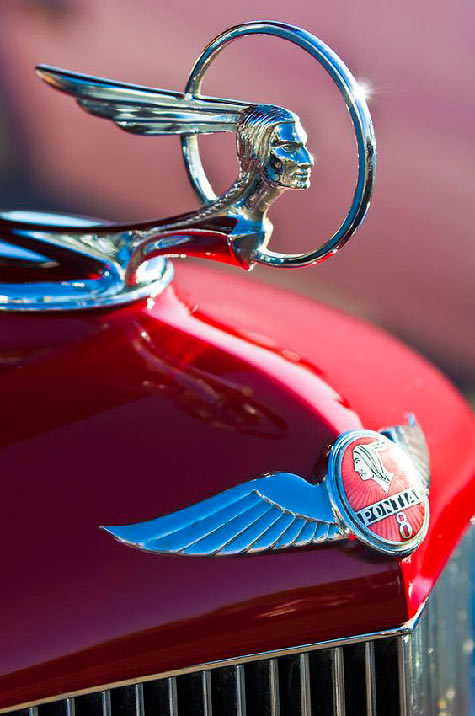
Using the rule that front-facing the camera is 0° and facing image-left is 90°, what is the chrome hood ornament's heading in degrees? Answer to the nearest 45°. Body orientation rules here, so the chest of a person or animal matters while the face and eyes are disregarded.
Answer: approximately 315°
